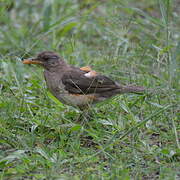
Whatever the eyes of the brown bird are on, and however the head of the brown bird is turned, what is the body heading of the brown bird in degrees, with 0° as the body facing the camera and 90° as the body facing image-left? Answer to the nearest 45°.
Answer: approximately 90°
